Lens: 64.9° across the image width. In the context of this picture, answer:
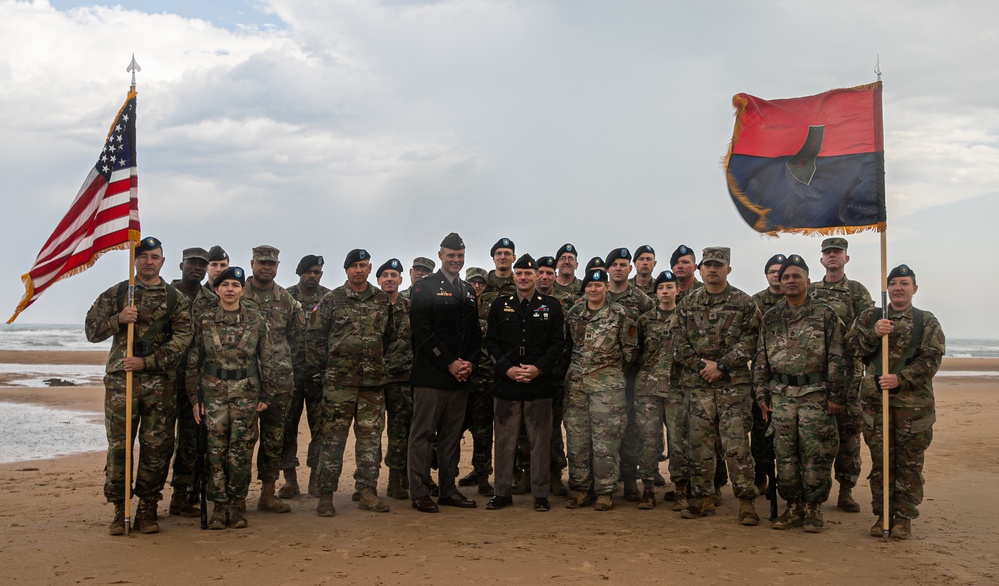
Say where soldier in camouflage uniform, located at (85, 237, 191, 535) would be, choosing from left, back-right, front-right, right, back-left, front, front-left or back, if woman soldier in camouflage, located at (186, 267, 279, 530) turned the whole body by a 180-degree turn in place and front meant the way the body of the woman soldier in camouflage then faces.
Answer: left

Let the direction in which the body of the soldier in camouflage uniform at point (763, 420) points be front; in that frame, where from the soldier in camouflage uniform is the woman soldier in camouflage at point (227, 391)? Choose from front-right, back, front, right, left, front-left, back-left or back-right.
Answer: front-right

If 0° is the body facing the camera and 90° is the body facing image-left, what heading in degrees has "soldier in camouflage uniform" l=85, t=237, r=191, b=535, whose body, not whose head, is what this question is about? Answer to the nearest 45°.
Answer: approximately 0°

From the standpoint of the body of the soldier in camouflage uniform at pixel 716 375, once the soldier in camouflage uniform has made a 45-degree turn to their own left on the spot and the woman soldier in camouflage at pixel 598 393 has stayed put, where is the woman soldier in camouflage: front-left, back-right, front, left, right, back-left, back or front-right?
back-right

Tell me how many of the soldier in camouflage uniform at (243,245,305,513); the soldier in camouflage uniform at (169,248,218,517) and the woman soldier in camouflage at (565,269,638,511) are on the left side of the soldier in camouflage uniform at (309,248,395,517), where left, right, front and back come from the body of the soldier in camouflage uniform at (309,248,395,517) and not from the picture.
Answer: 1

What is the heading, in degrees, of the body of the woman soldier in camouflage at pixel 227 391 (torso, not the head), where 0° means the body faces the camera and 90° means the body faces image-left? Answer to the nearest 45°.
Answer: approximately 0°

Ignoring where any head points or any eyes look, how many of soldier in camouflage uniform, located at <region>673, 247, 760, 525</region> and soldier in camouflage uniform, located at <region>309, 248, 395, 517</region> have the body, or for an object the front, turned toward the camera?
2

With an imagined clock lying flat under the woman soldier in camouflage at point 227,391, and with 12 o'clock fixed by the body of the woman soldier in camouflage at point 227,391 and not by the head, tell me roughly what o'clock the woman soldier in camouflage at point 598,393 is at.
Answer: the woman soldier in camouflage at point 598,393 is roughly at 9 o'clock from the woman soldier in camouflage at point 227,391.

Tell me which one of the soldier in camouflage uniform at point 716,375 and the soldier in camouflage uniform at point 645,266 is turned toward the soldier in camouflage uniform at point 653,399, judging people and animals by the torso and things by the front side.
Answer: the soldier in camouflage uniform at point 645,266

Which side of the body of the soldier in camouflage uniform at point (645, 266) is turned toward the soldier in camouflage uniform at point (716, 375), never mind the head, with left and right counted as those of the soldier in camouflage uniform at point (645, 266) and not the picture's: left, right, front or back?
front
